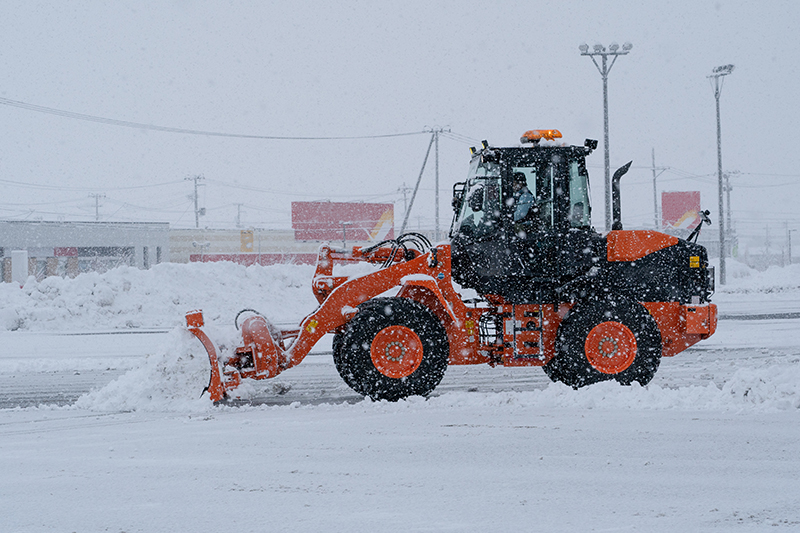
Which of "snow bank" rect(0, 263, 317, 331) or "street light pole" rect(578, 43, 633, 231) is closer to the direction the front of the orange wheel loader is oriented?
the snow bank

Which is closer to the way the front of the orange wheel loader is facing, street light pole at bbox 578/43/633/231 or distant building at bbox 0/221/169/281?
the distant building

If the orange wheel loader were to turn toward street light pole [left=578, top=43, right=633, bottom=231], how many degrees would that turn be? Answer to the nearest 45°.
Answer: approximately 90° to its right

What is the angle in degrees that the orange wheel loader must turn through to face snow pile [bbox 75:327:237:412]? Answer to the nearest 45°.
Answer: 0° — it already faces it

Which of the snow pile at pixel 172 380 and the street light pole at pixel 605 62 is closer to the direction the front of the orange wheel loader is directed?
the snow pile

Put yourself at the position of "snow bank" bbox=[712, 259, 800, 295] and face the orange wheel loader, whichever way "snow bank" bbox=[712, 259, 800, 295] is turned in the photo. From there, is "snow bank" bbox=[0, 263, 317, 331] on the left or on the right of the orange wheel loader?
right

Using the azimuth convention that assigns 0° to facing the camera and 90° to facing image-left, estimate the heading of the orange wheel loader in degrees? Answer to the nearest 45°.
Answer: approximately 90°

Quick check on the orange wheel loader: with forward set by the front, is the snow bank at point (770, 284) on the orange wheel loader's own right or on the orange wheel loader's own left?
on the orange wheel loader's own right

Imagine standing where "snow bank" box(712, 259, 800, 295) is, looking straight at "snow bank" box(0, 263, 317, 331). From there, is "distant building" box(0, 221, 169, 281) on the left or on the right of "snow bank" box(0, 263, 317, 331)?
right

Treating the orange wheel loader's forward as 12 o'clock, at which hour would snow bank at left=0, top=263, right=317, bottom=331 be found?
The snow bank is roughly at 2 o'clock from the orange wheel loader.
